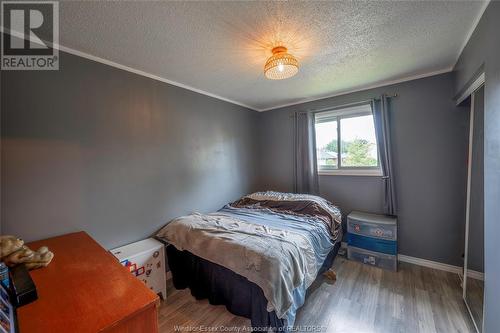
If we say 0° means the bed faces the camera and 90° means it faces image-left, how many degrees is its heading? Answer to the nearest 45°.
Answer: approximately 45°

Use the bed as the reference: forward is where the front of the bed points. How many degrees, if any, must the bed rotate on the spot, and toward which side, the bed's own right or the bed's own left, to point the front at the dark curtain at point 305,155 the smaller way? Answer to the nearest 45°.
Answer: approximately 180°

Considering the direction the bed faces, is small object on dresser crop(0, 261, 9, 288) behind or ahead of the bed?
ahead

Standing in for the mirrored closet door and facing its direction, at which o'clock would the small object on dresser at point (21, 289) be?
The small object on dresser is roughly at 10 o'clock from the mirrored closet door.

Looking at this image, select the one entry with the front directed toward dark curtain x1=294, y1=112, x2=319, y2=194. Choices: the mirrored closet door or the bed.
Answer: the mirrored closet door

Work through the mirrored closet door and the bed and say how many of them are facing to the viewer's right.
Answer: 0

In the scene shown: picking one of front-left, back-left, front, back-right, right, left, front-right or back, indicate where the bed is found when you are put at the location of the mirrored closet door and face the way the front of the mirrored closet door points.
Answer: front-left

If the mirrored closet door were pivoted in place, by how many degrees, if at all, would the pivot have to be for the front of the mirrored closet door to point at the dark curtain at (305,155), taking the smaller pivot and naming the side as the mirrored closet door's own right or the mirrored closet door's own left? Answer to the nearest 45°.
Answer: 0° — it already faces it

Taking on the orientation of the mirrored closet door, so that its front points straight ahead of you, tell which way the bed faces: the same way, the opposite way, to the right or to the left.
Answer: to the left

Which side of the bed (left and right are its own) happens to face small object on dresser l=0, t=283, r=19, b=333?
front

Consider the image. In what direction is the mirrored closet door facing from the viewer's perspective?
to the viewer's left

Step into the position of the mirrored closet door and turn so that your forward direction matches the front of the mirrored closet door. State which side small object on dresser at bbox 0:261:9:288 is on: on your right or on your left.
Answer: on your left
